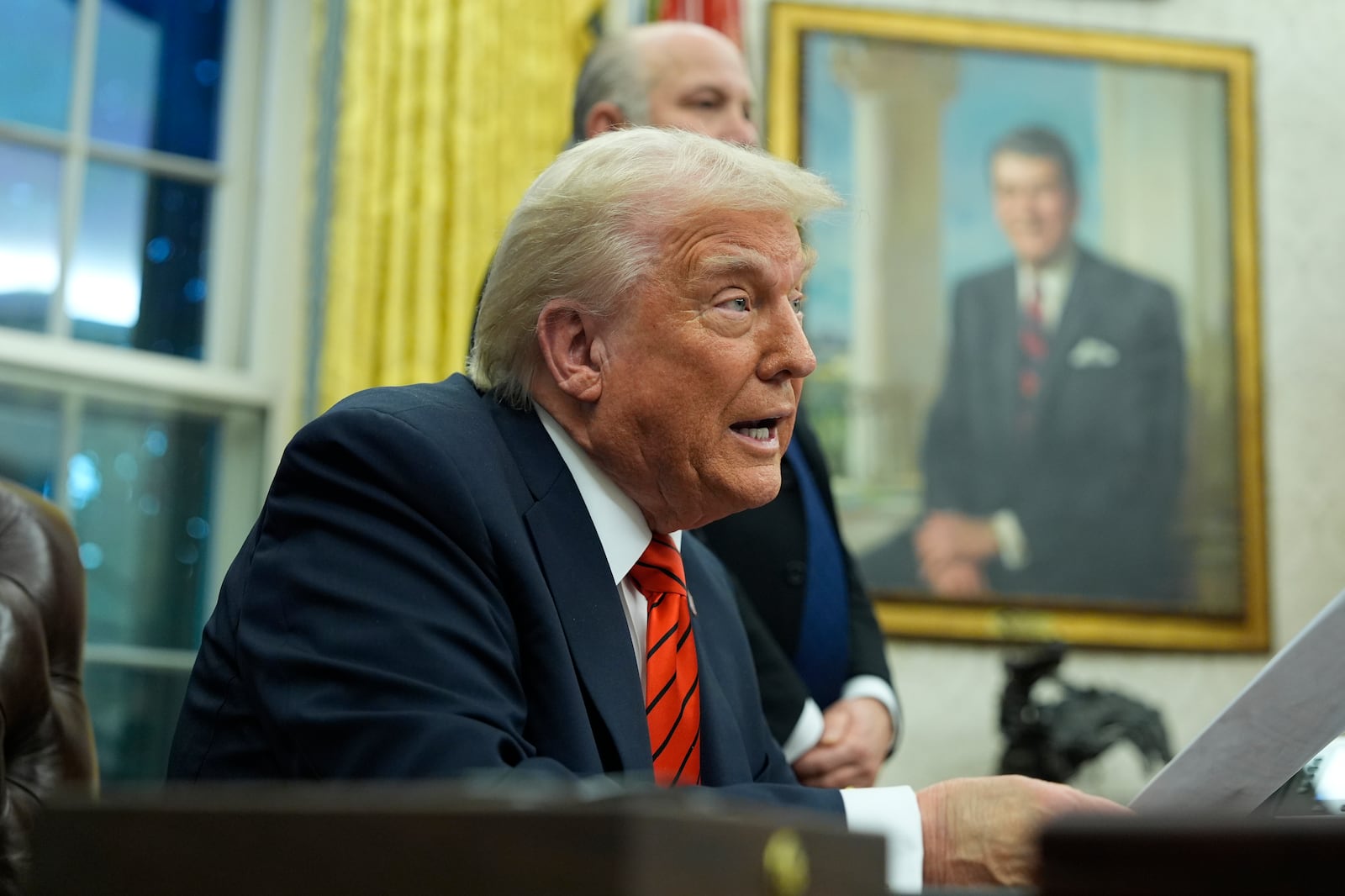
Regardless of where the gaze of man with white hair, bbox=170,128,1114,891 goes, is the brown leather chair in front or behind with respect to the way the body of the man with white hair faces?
behind

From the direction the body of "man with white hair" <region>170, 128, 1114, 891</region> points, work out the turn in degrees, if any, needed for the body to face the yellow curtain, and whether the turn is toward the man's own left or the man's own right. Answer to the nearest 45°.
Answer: approximately 135° to the man's own left

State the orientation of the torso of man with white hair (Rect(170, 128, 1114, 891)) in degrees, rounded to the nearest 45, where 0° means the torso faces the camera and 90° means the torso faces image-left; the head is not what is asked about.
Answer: approximately 315°

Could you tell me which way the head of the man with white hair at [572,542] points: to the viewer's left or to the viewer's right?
to the viewer's right
